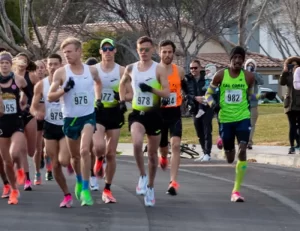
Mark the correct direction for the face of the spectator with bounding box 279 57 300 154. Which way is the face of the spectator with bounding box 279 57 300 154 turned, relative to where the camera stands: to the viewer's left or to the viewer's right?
to the viewer's left

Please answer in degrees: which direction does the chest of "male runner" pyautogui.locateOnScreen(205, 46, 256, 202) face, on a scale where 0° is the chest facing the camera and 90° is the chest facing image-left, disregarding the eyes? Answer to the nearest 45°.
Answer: approximately 0°

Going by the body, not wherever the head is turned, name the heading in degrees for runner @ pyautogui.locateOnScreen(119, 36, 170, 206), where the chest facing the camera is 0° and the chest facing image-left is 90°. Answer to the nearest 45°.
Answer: approximately 0°

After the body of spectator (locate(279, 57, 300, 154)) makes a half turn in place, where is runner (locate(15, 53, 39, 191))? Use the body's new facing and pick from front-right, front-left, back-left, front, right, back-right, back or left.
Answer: back-left

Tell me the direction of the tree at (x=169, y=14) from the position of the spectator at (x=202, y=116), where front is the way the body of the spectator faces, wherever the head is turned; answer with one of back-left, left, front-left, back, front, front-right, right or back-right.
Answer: back-right

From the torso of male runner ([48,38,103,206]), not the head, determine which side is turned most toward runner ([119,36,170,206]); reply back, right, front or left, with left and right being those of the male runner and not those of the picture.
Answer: left
